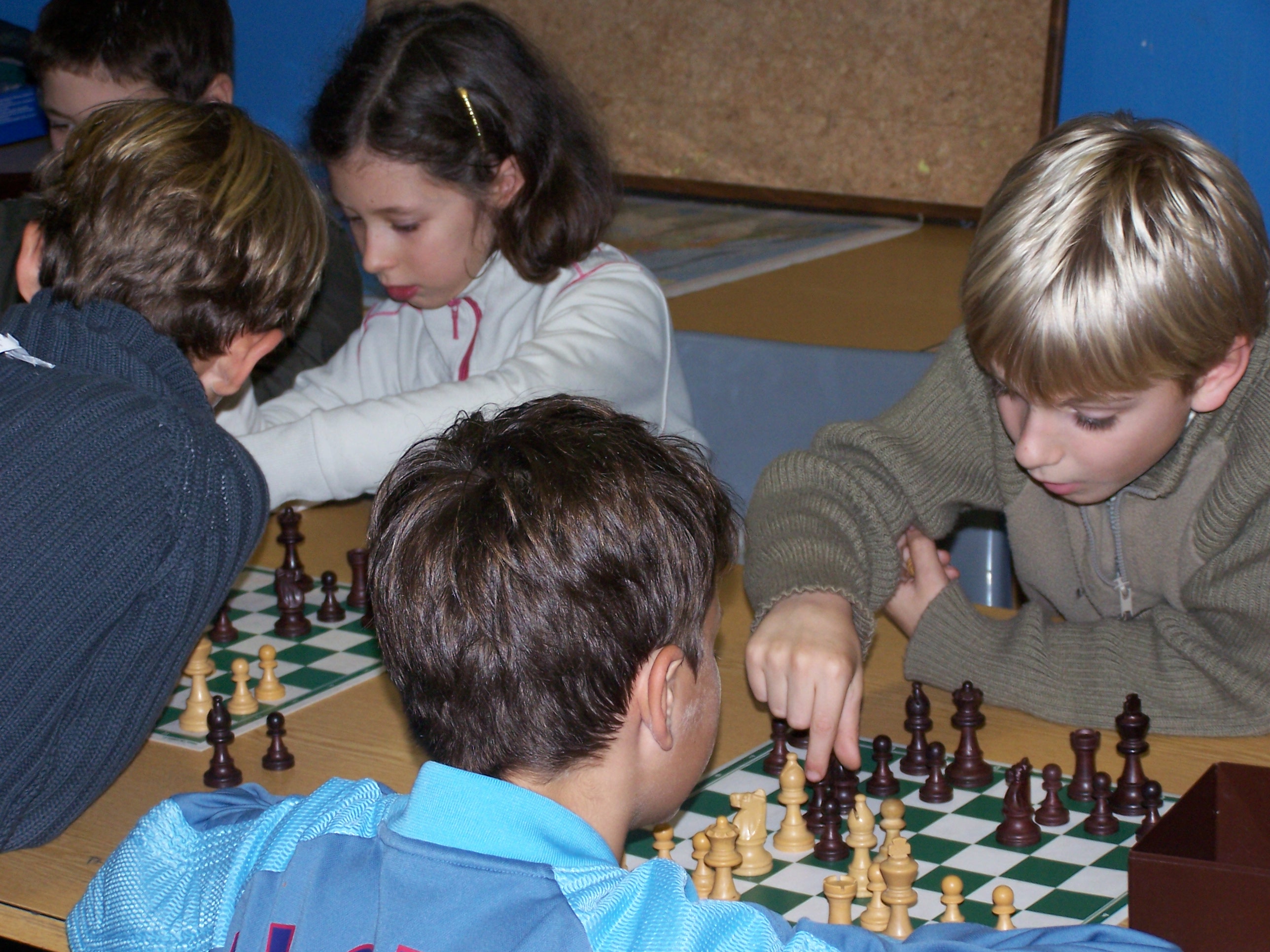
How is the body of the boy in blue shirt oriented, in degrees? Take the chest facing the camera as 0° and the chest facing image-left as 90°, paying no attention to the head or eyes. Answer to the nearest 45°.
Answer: approximately 225°

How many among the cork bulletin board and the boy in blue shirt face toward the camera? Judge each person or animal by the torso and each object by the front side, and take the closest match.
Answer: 1

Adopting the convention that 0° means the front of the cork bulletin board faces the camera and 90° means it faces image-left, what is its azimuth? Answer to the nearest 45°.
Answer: approximately 0°

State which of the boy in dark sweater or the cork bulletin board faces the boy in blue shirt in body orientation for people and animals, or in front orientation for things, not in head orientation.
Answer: the cork bulletin board

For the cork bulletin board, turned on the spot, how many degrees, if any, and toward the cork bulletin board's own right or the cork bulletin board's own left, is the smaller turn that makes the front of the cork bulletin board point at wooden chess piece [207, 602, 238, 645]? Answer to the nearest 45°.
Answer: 0° — it already faces it

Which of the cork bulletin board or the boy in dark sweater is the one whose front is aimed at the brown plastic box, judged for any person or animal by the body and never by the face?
the cork bulletin board

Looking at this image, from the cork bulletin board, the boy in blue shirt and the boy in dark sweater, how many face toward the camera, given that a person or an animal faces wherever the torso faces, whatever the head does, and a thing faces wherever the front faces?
1

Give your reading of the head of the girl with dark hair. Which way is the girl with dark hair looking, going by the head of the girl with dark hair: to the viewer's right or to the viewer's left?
to the viewer's left

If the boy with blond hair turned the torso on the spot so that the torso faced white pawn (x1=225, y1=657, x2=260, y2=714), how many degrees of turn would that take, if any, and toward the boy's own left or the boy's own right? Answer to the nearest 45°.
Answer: approximately 45° to the boy's own right

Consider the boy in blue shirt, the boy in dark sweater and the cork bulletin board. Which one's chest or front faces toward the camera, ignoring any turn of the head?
the cork bulletin board

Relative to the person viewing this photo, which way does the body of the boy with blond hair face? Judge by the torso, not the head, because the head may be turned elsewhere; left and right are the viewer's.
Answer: facing the viewer and to the left of the viewer

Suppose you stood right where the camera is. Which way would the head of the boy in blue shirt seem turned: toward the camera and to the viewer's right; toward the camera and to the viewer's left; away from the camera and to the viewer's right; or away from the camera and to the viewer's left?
away from the camera and to the viewer's right

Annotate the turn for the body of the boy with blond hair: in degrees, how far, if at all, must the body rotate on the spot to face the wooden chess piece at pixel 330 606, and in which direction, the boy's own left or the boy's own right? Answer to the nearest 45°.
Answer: approximately 45° to the boy's own right
